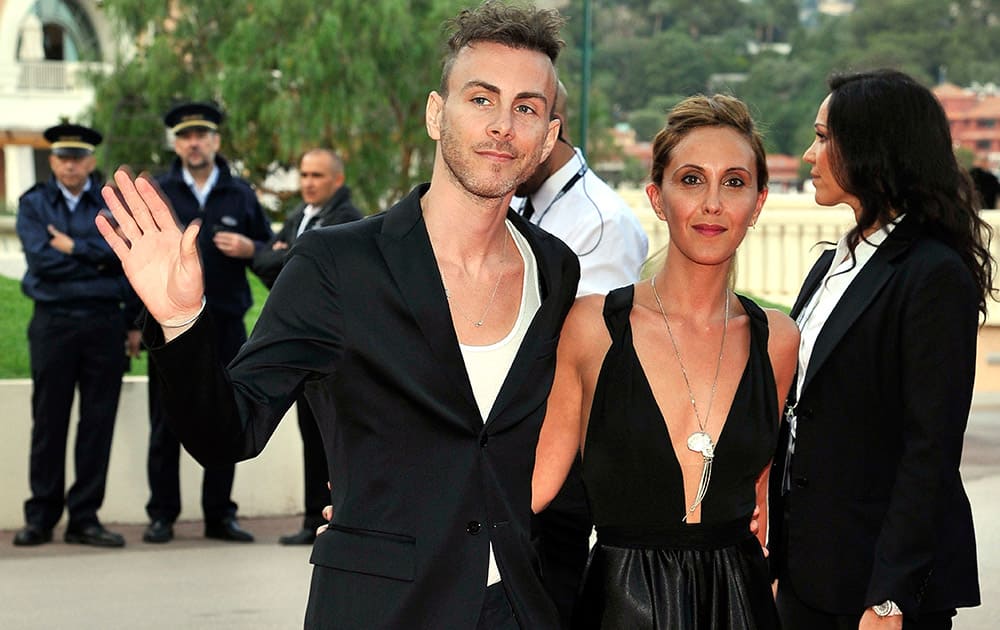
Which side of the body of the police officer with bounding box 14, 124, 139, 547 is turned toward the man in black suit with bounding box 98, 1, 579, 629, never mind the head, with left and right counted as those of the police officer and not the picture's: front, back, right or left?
front

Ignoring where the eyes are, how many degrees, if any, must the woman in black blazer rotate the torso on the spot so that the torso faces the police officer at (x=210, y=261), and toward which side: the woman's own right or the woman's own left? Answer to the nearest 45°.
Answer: approximately 45° to the woman's own right

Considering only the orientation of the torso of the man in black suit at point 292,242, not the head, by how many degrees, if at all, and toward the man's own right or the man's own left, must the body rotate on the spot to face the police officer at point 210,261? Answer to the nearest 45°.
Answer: approximately 45° to the man's own right

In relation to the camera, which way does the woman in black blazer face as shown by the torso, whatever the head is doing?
to the viewer's left

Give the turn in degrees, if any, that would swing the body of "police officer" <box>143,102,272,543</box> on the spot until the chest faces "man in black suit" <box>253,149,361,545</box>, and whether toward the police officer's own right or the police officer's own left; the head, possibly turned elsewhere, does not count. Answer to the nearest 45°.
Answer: approximately 90° to the police officer's own left

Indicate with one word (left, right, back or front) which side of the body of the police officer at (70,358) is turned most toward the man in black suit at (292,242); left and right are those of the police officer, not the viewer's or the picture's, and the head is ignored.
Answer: left

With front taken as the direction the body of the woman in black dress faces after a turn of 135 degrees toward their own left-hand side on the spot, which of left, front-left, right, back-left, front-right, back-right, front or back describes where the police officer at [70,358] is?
left

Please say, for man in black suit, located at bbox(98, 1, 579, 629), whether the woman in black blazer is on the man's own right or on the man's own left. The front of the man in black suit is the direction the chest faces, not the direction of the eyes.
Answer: on the man's own left
